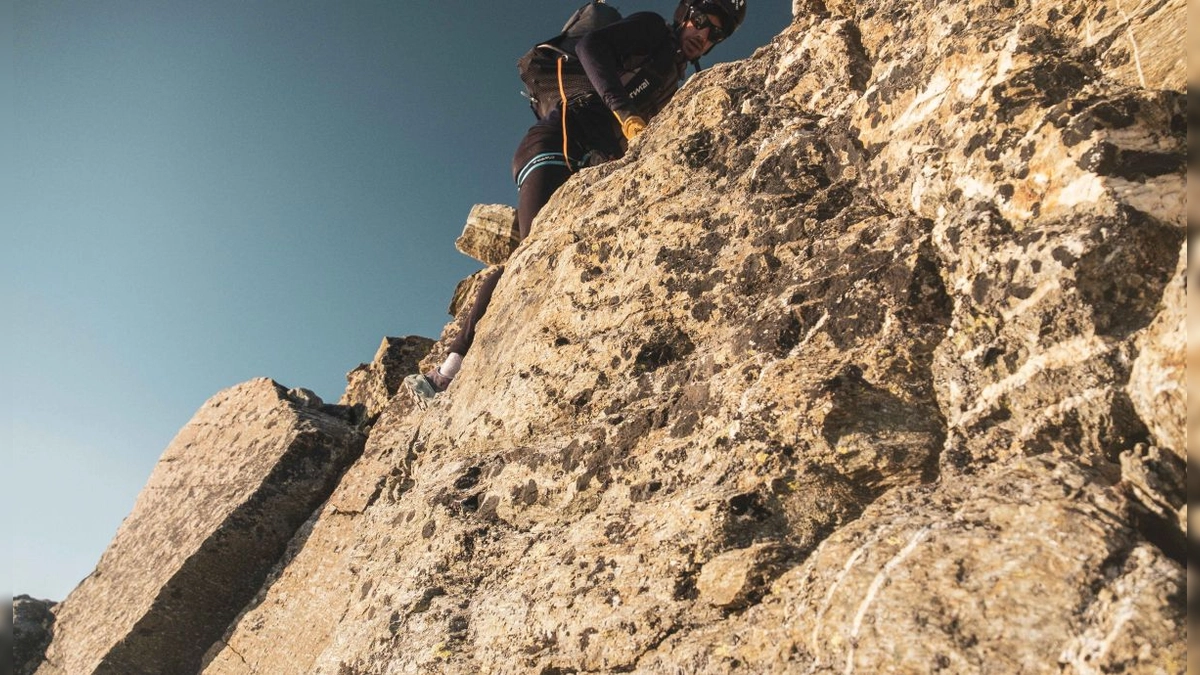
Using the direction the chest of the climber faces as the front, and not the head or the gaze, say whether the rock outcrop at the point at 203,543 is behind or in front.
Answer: behind

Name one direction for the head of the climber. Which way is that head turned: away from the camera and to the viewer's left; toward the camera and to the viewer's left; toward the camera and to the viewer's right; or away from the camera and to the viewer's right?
toward the camera and to the viewer's right

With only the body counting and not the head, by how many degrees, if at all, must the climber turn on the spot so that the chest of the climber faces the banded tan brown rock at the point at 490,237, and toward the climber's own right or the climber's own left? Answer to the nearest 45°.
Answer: approximately 180°

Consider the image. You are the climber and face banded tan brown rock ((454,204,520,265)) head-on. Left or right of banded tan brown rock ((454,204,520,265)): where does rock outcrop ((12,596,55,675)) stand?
left

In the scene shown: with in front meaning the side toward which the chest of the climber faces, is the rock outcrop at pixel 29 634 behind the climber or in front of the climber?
behind

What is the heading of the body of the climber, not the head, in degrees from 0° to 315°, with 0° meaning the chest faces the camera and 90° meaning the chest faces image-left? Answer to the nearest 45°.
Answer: approximately 315°
